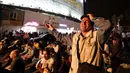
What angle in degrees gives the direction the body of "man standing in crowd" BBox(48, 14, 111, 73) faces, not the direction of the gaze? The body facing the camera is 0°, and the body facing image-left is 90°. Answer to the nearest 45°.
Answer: approximately 45°
